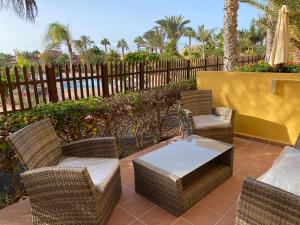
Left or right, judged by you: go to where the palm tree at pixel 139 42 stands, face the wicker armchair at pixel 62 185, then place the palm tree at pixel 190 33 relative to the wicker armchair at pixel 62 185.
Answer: left

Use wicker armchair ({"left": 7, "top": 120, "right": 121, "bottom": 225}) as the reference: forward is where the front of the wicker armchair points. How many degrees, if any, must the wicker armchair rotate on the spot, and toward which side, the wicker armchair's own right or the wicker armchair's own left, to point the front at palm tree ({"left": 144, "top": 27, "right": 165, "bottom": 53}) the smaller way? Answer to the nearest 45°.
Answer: approximately 90° to the wicker armchair's own left

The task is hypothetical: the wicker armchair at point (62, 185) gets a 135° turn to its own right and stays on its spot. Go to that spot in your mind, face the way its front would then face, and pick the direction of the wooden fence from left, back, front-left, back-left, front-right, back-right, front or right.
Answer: right

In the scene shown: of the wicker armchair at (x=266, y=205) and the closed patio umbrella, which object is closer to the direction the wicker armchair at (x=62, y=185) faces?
the wicker armchair

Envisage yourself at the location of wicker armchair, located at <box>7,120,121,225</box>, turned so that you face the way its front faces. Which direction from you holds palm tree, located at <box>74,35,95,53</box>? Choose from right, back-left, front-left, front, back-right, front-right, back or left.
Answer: back-left

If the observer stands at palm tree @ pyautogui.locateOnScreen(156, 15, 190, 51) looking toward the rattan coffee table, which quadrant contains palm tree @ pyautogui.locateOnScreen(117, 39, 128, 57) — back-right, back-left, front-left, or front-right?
back-right

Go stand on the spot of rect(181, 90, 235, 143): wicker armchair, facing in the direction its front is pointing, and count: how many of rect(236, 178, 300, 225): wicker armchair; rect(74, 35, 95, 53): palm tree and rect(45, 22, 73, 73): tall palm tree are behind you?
2

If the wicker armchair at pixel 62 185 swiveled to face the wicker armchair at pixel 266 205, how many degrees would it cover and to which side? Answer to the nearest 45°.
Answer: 0° — it already faces it

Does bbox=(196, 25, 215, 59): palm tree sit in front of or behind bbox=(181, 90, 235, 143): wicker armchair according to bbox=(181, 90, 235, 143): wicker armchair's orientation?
behind
